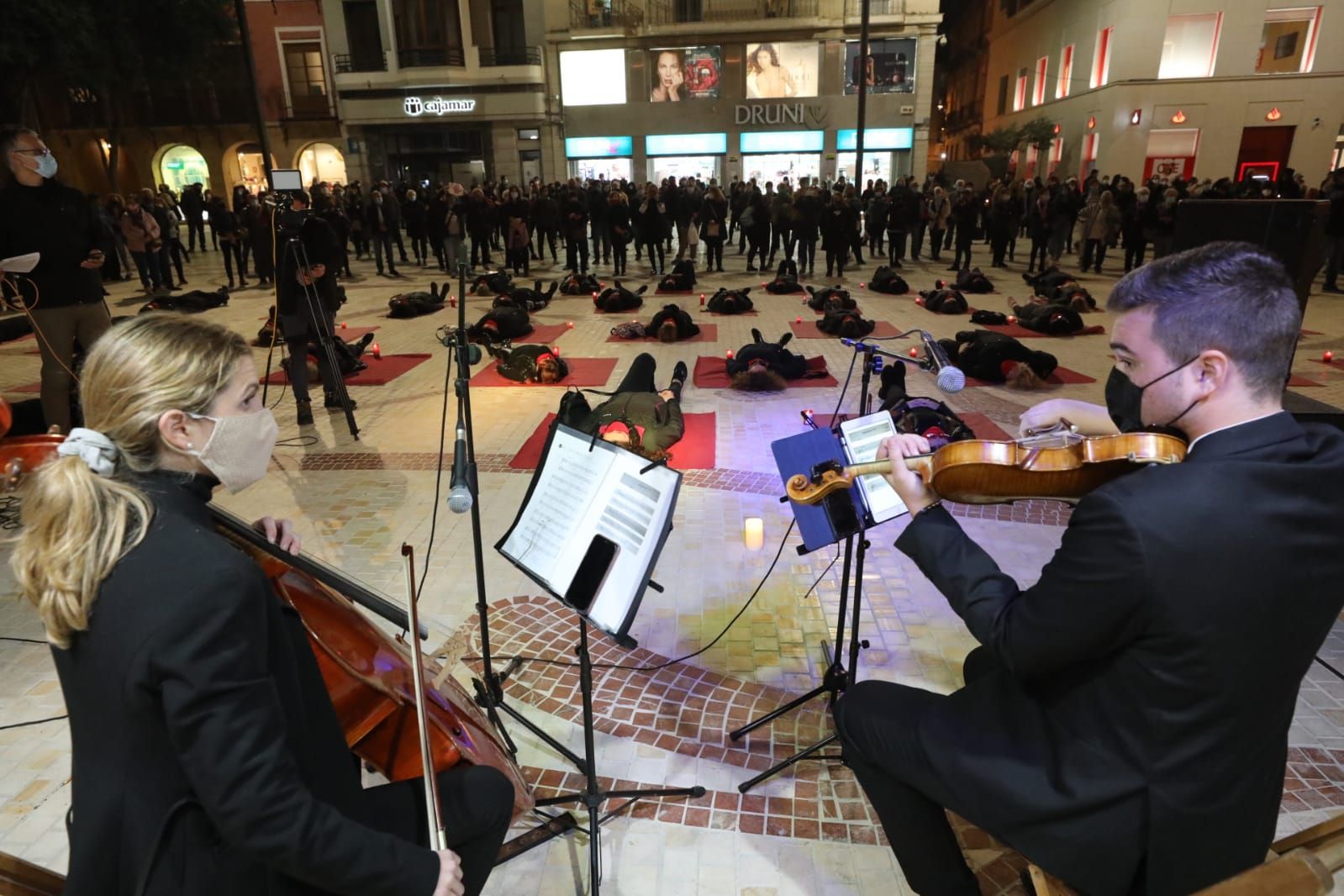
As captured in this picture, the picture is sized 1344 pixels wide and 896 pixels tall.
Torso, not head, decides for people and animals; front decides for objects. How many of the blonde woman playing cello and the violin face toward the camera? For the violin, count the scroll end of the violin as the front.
0

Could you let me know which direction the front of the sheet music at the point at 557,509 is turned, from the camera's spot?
facing the viewer and to the left of the viewer

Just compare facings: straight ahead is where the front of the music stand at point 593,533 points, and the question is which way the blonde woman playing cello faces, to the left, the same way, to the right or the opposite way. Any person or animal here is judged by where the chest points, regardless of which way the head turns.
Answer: the opposite way

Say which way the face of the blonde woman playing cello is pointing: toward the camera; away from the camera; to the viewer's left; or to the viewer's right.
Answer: to the viewer's right

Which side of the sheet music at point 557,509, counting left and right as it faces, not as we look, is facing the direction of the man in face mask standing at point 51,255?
right

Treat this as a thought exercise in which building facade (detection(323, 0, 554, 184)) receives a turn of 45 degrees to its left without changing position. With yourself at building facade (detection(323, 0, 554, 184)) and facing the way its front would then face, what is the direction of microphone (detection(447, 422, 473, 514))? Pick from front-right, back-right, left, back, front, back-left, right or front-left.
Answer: front-right

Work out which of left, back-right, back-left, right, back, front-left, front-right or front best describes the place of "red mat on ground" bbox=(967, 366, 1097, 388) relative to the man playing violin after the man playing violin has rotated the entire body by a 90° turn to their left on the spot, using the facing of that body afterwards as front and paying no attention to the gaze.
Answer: back-right

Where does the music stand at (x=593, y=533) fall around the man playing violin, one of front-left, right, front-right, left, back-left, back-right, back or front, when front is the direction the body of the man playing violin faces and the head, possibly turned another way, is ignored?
front-left

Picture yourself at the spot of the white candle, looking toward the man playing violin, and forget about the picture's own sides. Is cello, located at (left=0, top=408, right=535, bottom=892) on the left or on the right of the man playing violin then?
right

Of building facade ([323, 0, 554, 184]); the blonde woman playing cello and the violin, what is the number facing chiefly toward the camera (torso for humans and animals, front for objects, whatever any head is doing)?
1

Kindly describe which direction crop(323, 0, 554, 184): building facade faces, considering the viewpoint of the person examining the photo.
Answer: facing the viewer

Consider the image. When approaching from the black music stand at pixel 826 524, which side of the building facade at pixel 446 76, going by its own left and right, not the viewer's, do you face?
front

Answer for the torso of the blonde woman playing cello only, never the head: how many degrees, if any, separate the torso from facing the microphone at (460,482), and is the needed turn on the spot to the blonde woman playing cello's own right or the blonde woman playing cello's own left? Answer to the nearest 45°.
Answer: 0° — they already face it

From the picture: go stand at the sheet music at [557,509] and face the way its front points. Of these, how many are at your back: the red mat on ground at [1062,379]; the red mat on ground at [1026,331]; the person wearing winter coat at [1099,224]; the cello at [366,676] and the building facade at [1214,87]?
4
